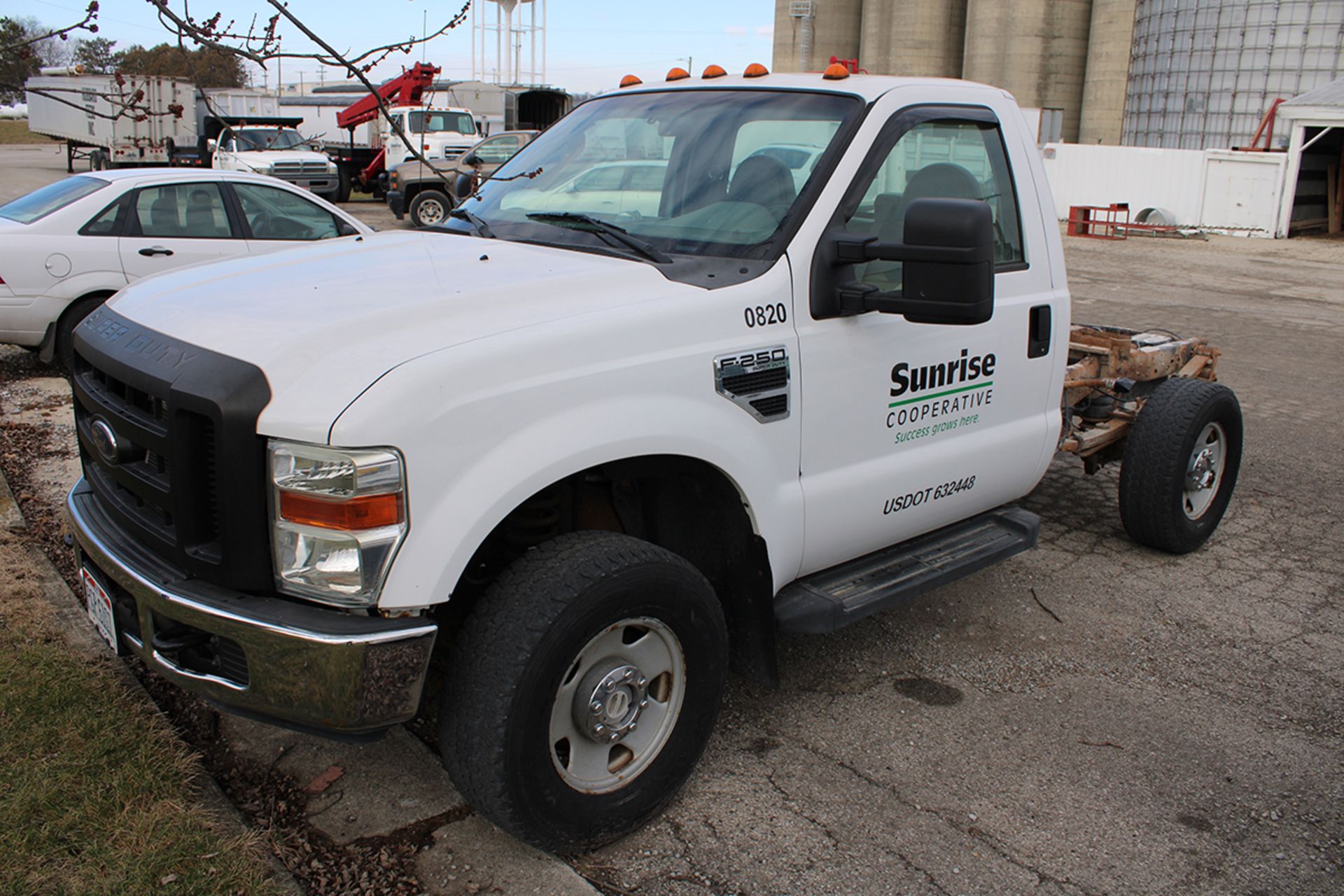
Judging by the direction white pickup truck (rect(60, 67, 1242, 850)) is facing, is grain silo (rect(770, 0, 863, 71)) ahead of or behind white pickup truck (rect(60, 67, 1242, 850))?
behind

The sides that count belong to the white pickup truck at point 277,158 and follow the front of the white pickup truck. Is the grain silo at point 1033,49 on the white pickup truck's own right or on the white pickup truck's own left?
on the white pickup truck's own left

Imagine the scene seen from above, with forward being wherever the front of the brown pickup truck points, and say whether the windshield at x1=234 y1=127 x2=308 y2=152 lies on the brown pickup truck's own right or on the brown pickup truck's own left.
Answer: on the brown pickup truck's own right

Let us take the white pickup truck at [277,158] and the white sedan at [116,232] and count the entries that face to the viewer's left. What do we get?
0

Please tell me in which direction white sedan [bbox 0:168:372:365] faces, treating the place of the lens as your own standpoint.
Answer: facing away from the viewer and to the right of the viewer

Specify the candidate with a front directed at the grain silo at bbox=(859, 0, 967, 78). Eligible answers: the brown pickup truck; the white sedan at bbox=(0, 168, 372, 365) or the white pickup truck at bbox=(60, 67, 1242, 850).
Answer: the white sedan

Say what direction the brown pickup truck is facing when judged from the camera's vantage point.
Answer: facing to the left of the viewer

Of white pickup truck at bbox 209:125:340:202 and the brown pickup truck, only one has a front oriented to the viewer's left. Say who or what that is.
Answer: the brown pickup truck

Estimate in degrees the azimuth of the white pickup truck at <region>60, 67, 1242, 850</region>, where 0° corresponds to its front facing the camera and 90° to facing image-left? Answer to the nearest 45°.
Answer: approximately 45°

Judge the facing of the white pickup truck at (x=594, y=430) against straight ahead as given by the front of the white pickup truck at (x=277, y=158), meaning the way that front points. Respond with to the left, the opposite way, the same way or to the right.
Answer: to the right

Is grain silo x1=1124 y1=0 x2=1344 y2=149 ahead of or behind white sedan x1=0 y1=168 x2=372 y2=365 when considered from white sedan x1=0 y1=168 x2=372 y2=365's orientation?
ahead
